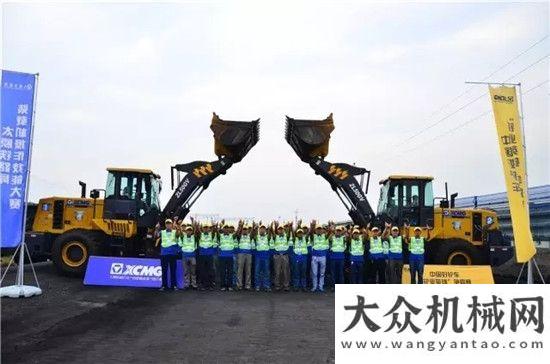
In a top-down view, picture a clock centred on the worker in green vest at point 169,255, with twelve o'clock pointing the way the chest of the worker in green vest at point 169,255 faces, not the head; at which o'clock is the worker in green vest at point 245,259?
the worker in green vest at point 245,259 is roughly at 9 o'clock from the worker in green vest at point 169,255.

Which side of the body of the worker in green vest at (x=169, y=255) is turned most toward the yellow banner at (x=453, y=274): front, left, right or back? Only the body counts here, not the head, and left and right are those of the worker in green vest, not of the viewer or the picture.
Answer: left

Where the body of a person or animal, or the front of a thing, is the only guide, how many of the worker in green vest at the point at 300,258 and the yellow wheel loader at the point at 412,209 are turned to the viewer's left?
1

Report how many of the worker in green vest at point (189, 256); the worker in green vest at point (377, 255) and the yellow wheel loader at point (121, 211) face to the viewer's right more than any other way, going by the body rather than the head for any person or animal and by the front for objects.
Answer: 1

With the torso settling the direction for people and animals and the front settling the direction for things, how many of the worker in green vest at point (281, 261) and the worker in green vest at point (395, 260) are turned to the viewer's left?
0

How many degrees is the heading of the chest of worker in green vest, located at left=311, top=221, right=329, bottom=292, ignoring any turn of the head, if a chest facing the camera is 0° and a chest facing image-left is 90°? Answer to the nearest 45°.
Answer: approximately 0°

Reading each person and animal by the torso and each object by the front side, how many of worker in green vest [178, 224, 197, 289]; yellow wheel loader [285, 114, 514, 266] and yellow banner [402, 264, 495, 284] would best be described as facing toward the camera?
2

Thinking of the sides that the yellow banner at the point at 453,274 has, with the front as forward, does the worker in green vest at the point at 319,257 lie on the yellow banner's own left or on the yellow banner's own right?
on the yellow banner's own right

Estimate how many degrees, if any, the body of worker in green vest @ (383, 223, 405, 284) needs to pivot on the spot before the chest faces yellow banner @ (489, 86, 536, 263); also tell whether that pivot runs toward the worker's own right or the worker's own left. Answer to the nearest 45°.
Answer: approximately 45° to the worker's own left

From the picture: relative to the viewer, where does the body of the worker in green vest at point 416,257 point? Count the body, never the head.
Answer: toward the camera

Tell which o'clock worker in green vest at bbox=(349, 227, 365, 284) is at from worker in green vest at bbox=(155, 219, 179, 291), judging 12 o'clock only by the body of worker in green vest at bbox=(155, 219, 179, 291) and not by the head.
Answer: worker in green vest at bbox=(349, 227, 365, 284) is roughly at 9 o'clock from worker in green vest at bbox=(155, 219, 179, 291).

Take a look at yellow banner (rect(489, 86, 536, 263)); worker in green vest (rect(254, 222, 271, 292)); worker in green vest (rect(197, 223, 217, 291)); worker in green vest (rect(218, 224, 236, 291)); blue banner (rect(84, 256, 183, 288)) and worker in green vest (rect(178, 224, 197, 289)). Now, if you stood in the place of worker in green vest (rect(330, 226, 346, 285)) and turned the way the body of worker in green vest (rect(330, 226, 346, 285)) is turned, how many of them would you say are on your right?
5

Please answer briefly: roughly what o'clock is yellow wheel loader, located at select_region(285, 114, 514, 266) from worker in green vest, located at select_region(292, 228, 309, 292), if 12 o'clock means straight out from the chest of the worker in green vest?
The yellow wheel loader is roughly at 8 o'clock from the worker in green vest.

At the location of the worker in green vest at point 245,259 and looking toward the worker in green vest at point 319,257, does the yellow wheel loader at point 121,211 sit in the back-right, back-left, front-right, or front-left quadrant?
back-left

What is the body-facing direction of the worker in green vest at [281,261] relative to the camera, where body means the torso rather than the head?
toward the camera

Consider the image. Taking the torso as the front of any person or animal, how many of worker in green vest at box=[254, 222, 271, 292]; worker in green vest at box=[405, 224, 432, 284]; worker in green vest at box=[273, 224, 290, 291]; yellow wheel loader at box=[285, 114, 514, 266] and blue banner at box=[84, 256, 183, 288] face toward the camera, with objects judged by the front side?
4

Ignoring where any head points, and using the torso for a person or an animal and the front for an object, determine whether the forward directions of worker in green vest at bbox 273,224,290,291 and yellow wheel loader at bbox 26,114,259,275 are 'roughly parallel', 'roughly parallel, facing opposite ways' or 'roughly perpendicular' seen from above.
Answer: roughly perpendicular

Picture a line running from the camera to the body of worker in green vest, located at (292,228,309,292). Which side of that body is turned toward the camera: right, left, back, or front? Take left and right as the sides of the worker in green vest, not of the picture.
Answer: front
